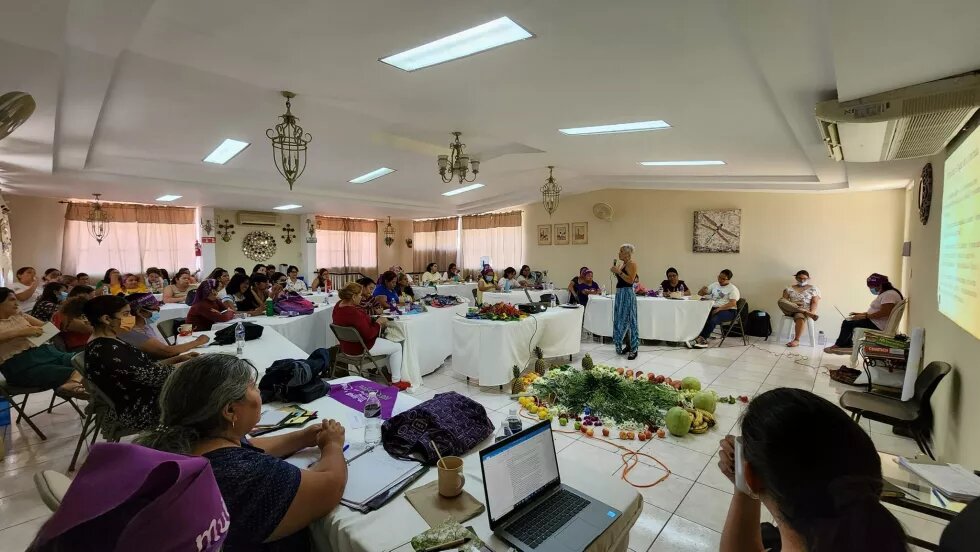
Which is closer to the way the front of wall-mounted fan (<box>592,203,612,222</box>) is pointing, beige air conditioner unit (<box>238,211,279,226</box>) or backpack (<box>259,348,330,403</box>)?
the backpack

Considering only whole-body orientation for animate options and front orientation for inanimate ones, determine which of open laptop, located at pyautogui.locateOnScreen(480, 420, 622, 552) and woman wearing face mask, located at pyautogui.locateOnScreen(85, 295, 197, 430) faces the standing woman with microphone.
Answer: the woman wearing face mask

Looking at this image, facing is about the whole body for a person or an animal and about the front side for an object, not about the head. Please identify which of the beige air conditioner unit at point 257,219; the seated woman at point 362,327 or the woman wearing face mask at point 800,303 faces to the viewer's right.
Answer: the seated woman

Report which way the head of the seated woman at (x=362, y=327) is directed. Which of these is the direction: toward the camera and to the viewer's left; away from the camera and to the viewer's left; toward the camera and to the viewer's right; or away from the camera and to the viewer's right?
away from the camera and to the viewer's right

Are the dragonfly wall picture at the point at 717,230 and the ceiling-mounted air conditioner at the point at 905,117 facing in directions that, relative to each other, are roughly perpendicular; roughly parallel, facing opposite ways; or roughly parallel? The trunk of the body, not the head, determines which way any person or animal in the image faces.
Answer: roughly perpendicular

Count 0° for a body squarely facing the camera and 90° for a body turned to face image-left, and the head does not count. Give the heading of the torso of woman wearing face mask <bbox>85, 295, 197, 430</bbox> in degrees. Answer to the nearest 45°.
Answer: approximately 270°

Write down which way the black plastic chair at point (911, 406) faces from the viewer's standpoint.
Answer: facing to the left of the viewer

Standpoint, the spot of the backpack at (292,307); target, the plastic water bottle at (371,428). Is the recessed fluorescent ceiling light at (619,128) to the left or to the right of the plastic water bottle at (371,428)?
left

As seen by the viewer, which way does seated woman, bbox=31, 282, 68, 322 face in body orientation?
to the viewer's right

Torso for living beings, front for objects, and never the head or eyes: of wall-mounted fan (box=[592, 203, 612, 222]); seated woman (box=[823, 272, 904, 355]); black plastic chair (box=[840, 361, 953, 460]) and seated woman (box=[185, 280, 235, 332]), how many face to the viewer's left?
2

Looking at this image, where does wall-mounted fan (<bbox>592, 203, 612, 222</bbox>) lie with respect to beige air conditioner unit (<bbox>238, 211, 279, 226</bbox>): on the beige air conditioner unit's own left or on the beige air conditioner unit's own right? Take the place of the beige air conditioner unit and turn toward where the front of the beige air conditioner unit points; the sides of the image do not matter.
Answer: on the beige air conditioner unit's own left

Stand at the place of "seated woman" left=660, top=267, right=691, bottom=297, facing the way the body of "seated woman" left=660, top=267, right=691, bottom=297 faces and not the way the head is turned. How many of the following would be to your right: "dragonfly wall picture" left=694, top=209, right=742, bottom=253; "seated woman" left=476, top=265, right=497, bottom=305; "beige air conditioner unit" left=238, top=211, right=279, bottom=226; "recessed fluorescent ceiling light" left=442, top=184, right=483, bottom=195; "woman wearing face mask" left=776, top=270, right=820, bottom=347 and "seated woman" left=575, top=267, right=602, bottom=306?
4

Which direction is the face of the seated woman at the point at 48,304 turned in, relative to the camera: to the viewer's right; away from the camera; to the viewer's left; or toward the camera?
to the viewer's right

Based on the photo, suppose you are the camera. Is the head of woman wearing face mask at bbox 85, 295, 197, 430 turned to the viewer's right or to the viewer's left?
to the viewer's right
